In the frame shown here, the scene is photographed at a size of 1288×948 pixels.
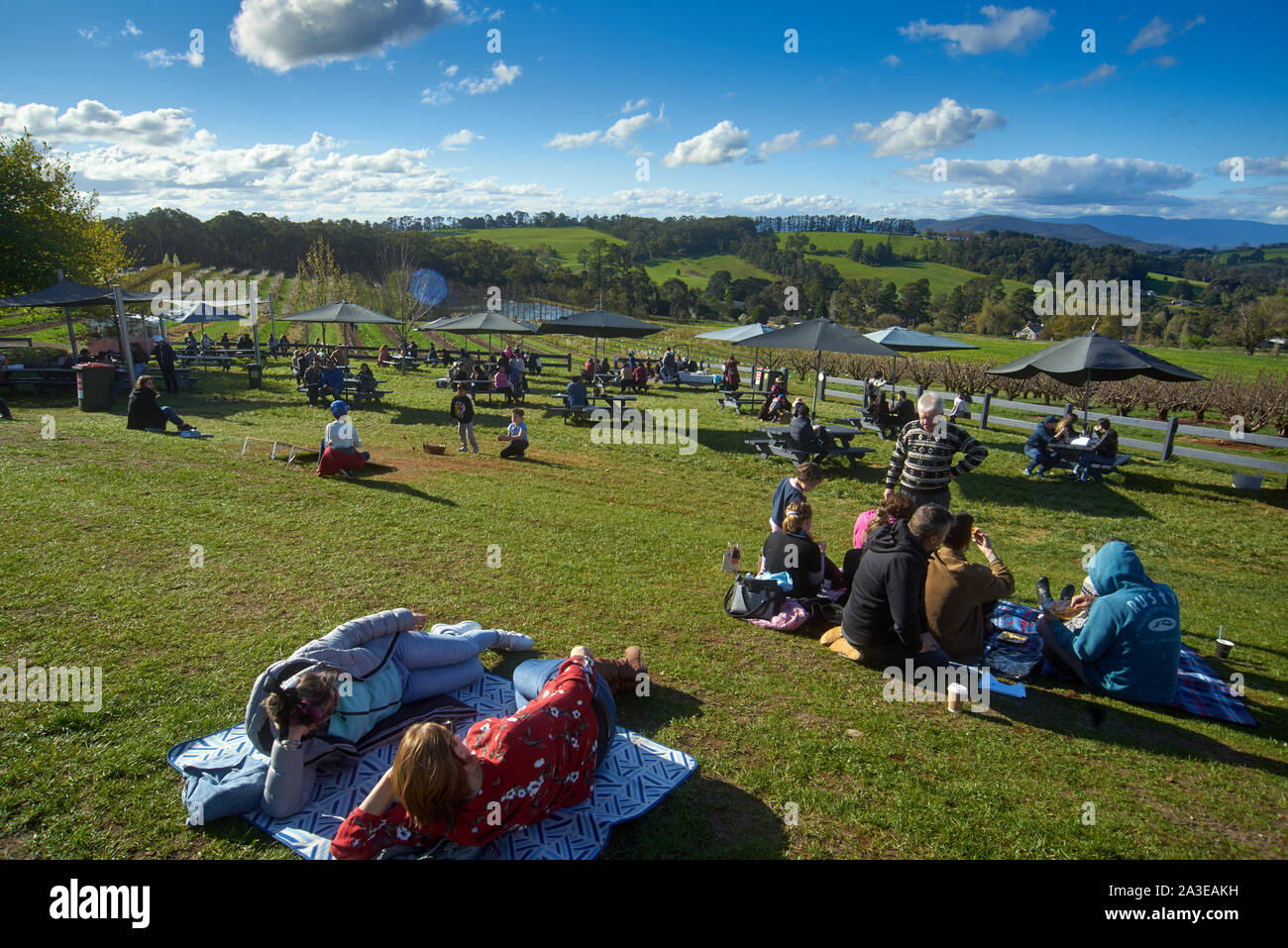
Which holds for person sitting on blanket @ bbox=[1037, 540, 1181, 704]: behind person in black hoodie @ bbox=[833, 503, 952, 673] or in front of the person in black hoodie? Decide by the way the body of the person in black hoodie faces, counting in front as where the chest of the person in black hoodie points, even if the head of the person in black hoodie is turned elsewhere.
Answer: in front

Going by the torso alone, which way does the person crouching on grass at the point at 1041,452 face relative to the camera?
to the viewer's right

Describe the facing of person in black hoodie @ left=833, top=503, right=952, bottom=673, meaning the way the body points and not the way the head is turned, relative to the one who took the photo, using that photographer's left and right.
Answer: facing away from the viewer and to the right of the viewer

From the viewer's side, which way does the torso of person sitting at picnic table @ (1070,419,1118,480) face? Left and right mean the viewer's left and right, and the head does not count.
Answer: facing to the left of the viewer

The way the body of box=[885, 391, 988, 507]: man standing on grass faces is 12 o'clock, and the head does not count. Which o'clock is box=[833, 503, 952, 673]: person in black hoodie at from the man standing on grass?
The person in black hoodie is roughly at 12 o'clock from the man standing on grass.

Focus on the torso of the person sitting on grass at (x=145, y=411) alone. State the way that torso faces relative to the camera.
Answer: to the viewer's right

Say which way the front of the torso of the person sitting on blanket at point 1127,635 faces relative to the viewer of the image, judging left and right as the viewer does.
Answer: facing away from the viewer and to the left of the viewer

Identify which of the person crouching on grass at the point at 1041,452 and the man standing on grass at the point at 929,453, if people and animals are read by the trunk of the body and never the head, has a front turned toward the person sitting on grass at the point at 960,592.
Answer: the man standing on grass

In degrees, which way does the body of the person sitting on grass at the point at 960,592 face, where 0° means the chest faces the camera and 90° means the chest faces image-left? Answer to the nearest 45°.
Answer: approximately 225°

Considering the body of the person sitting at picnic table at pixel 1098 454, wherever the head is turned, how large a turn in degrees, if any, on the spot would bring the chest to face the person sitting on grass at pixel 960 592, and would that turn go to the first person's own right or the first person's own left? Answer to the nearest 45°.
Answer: approximately 90° to the first person's own left
